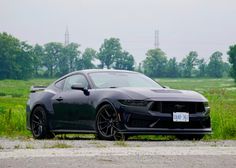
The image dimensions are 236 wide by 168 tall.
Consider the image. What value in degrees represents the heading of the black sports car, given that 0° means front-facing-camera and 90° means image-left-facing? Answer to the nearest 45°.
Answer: approximately 315°
